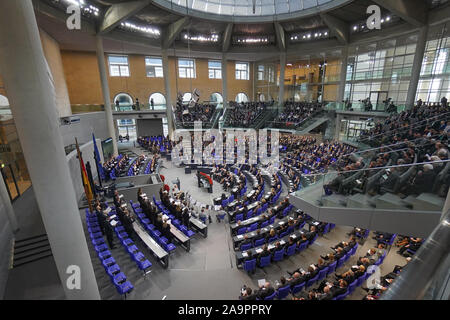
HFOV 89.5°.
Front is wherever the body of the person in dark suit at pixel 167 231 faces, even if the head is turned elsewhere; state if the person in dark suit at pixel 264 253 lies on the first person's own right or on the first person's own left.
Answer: on the first person's own right

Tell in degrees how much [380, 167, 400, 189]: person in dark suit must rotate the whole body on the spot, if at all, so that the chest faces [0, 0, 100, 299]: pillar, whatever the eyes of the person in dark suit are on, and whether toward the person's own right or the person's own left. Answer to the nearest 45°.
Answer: approximately 45° to the person's own left

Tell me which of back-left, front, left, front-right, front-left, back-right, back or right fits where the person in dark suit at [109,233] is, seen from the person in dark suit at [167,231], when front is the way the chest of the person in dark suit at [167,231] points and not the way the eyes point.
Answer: back-left

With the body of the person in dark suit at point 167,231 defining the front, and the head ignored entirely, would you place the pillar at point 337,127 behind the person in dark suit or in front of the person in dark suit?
in front

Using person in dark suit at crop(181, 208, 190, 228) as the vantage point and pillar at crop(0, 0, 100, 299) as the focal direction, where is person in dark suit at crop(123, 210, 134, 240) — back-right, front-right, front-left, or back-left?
front-right

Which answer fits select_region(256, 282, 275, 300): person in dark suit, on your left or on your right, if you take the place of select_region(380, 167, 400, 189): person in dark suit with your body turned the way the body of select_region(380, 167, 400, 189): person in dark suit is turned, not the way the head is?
on your left

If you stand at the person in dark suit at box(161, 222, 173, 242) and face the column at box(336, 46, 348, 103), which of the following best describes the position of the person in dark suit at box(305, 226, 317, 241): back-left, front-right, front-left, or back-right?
front-right

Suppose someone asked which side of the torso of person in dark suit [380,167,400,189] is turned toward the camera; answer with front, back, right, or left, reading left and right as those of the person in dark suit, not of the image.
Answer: left

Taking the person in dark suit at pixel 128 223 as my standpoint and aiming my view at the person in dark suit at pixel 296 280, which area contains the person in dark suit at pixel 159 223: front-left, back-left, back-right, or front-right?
front-left
